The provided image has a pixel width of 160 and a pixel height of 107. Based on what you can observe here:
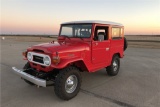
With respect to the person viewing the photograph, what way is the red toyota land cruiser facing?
facing the viewer and to the left of the viewer
